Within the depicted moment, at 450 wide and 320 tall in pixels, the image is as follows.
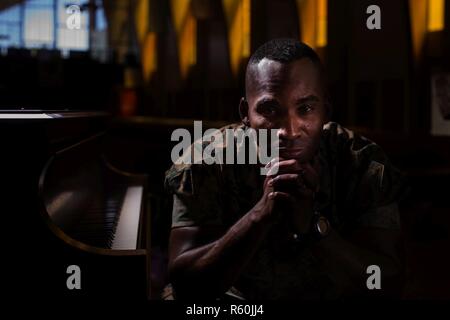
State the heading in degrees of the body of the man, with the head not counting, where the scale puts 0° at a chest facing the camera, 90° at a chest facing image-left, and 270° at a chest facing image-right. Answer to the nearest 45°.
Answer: approximately 0°

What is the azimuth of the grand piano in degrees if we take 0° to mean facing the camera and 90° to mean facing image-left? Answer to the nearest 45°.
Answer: approximately 270°

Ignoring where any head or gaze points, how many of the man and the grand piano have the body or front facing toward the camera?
1

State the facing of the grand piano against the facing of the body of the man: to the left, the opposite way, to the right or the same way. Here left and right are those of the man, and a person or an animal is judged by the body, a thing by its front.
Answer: to the left
